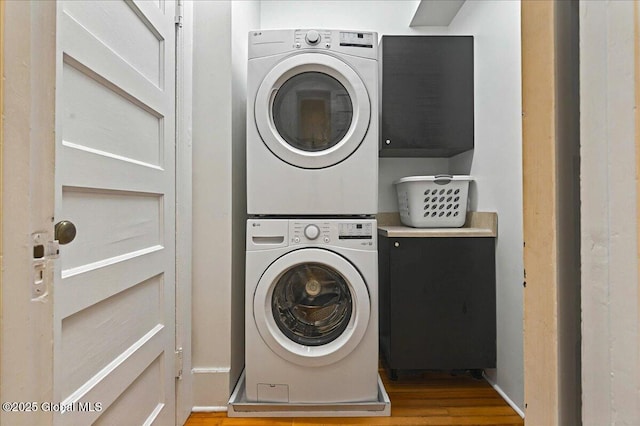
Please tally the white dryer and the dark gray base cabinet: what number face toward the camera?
2

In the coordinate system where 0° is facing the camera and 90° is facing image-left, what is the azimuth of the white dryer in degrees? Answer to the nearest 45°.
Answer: approximately 0°

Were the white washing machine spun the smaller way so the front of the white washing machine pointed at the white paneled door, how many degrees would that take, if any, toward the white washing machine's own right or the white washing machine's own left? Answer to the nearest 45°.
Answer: approximately 45° to the white washing machine's own right

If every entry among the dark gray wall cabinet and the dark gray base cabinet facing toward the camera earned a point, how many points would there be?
2
